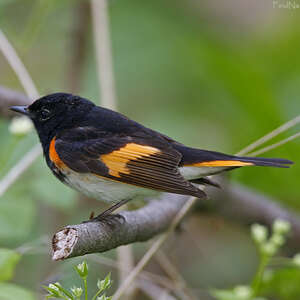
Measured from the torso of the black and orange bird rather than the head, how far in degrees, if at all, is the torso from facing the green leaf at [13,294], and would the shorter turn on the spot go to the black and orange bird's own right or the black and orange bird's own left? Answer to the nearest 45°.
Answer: approximately 90° to the black and orange bird's own left

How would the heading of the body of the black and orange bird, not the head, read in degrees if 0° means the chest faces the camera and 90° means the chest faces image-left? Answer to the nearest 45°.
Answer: approximately 90°

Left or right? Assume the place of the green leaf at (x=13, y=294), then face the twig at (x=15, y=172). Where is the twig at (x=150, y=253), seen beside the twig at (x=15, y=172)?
right

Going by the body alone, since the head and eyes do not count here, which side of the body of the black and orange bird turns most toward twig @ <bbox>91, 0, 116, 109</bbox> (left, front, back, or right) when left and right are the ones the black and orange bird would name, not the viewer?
right

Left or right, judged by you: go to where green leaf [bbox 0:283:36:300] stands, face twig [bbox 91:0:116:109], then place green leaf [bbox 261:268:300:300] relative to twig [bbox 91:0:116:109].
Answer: right

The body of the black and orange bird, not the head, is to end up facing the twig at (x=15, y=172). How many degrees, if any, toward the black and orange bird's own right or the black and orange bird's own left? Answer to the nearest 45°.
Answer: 0° — it already faces it
